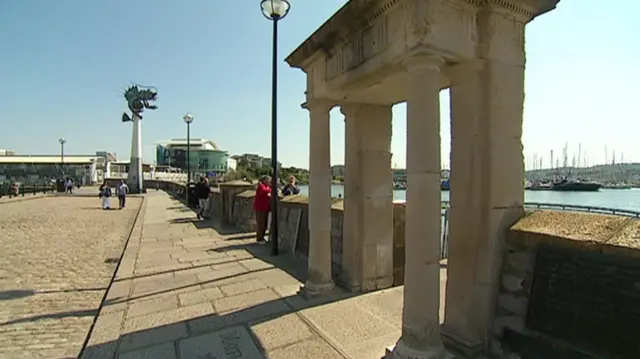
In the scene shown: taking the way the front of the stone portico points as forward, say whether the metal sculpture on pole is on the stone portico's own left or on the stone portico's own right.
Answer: on the stone portico's own right

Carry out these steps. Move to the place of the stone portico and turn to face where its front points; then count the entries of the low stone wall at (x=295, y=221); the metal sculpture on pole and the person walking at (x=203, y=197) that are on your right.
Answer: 3

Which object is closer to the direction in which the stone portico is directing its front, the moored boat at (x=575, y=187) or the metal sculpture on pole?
the metal sculpture on pole

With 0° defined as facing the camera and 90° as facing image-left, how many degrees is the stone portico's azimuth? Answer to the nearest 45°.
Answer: approximately 45°

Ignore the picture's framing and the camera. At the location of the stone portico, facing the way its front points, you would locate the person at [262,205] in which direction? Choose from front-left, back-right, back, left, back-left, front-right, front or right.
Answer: right

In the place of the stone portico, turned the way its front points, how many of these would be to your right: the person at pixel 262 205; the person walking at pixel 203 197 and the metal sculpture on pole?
3

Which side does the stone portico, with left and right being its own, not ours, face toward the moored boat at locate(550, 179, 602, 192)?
back

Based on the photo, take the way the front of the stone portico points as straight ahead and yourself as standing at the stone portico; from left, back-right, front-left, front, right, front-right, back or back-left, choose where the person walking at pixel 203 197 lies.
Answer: right
